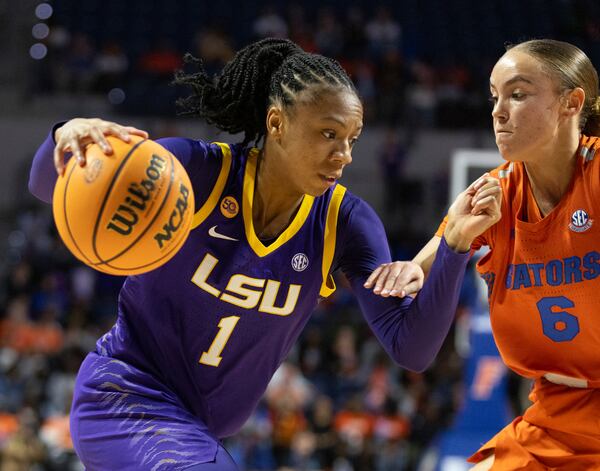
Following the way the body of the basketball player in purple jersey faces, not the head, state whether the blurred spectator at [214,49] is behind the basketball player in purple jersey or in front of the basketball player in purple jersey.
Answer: behind

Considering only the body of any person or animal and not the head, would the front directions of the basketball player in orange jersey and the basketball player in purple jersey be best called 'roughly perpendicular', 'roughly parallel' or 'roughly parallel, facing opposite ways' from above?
roughly perpendicular

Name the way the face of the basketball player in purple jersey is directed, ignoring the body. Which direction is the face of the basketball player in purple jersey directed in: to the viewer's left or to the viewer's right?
to the viewer's right

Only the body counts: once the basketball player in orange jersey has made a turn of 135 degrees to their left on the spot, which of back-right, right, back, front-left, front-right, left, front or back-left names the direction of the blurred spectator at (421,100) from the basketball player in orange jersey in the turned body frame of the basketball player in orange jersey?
left

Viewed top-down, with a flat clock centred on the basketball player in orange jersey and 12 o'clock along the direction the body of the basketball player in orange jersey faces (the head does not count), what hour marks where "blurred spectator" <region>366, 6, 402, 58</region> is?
The blurred spectator is roughly at 4 o'clock from the basketball player in orange jersey.

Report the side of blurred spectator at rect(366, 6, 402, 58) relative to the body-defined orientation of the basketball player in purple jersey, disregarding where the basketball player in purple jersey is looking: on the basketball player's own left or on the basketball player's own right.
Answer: on the basketball player's own left

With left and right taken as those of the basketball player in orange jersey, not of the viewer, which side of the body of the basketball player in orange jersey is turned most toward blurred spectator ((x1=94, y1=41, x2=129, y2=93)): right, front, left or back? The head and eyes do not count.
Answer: right

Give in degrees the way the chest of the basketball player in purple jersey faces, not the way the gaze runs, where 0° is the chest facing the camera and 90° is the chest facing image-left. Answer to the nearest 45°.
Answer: approximately 315°

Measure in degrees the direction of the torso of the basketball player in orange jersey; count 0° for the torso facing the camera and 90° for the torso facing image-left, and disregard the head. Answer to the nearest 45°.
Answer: approximately 45°

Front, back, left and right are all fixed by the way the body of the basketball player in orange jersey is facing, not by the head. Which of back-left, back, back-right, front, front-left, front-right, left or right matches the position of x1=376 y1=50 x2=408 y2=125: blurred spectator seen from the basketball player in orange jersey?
back-right

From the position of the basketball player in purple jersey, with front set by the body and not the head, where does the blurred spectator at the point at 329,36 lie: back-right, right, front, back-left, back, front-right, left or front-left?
back-left

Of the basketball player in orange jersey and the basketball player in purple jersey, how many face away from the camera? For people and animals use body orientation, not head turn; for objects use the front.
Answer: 0

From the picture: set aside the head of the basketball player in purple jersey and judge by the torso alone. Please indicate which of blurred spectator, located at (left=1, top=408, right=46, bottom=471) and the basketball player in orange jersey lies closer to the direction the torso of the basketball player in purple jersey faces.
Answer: the basketball player in orange jersey

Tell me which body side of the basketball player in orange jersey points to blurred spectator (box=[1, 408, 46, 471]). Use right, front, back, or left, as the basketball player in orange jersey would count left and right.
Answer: right
